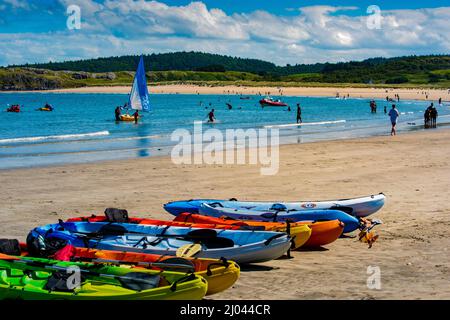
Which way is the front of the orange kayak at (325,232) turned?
to the viewer's right

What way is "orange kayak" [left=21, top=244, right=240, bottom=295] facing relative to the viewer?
to the viewer's right

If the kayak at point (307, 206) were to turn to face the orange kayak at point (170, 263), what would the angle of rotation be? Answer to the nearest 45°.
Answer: approximately 135° to its right

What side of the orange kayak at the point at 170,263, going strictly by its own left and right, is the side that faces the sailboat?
left

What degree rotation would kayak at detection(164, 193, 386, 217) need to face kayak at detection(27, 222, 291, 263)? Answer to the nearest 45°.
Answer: approximately 135° to its right

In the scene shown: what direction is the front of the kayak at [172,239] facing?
to the viewer's right

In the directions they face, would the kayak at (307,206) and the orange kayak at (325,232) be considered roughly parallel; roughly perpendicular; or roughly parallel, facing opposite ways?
roughly parallel

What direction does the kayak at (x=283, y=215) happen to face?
to the viewer's right

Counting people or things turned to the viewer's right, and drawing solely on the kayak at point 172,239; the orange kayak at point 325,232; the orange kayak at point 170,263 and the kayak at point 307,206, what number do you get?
4

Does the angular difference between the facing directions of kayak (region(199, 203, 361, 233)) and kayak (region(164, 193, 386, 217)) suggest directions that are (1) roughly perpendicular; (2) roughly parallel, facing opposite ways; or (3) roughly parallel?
roughly parallel

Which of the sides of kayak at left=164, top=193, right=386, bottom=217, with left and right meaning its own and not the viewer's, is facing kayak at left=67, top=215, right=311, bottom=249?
right

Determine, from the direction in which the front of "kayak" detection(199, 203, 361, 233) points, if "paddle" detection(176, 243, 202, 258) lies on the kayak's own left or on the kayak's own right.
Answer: on the kayak's own right

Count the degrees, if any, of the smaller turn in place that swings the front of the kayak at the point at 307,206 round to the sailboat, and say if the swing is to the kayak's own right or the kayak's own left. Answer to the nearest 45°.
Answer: approximately 90° to the kayak's own left

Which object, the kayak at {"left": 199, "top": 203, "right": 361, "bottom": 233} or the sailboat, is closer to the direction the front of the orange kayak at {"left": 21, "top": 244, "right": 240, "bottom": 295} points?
the kayak

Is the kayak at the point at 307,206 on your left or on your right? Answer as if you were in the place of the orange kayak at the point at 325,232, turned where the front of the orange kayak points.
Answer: on your left

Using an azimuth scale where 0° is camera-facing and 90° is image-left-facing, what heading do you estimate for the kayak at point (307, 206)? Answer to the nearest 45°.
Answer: approximately 270°
